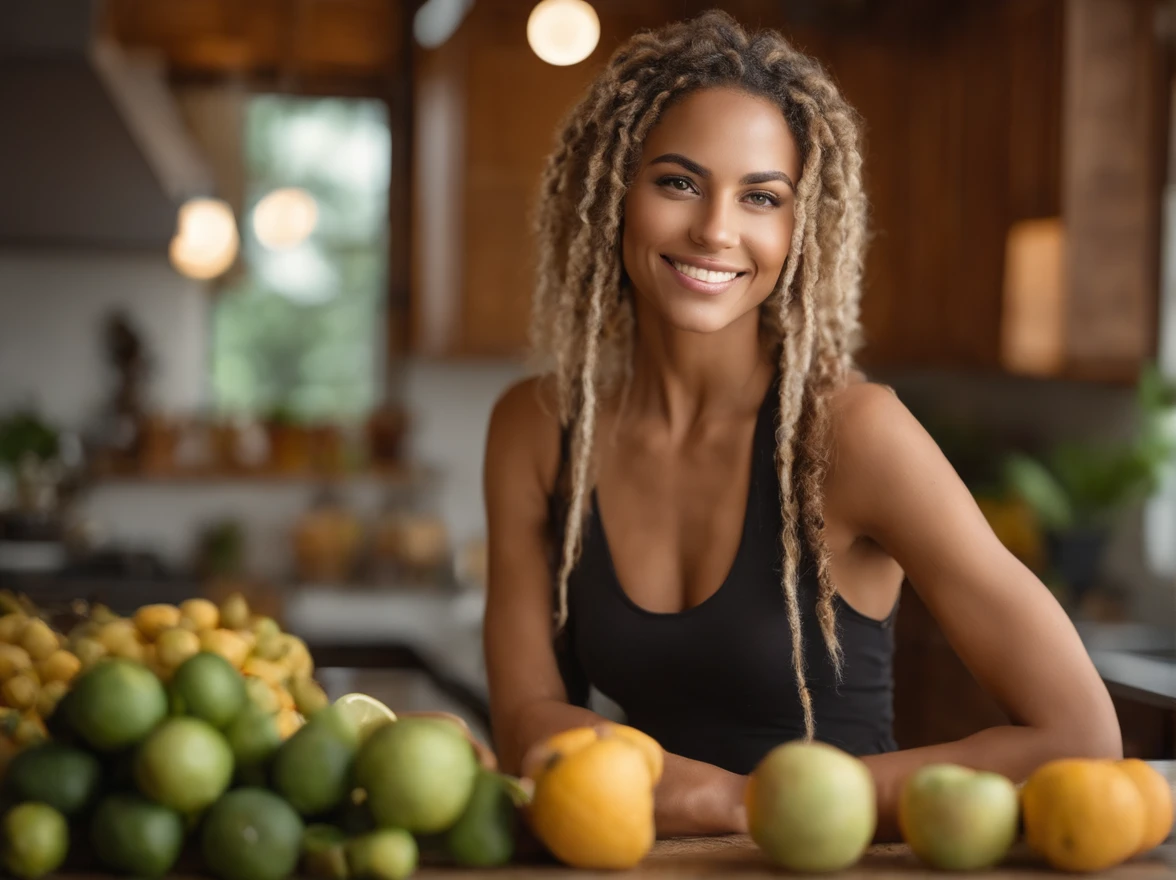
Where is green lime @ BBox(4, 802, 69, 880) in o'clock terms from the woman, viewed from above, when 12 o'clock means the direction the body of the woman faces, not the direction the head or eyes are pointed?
The green lime is roughly at 1 o'clock from the woman.

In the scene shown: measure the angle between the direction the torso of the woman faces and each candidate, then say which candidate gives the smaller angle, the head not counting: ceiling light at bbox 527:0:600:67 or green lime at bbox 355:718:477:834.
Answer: the green lime

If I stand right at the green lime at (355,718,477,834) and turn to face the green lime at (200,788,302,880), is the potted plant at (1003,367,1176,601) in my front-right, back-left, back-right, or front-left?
back-right

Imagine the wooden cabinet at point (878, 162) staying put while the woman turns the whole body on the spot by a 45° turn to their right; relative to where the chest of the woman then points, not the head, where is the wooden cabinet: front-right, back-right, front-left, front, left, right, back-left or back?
back-right

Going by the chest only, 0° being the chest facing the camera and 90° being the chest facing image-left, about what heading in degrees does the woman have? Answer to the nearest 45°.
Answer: approximately 0°

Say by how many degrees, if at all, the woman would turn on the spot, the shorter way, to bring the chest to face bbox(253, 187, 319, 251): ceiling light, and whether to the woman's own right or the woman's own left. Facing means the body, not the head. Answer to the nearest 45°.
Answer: approximately 135° to the woman's own right

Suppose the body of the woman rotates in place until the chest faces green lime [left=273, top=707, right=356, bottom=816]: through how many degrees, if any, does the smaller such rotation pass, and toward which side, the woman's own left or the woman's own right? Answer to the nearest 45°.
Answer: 0° — they already face it

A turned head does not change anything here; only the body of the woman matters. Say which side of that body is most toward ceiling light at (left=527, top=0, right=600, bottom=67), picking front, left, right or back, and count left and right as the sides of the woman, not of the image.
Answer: back
